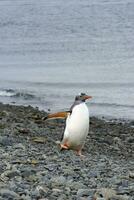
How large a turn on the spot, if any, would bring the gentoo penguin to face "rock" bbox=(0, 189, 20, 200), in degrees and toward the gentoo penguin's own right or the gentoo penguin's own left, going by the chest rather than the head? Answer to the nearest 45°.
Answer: approximately 45° to the gentoo penguin's own right

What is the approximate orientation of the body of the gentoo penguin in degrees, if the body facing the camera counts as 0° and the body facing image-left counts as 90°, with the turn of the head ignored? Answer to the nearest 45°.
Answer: approximately 315°

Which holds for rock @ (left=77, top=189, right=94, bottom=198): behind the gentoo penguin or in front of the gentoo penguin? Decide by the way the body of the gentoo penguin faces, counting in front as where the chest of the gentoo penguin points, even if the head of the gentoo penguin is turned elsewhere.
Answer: in front

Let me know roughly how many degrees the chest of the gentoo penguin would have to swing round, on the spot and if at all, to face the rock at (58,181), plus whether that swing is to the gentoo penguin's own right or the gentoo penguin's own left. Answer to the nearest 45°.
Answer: approximately 45° to the gentoo penguin's own right

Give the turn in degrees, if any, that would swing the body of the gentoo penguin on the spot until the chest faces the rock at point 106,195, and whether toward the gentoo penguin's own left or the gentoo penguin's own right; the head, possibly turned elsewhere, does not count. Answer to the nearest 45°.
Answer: approximately 45° to the gentoo penguin's own right
